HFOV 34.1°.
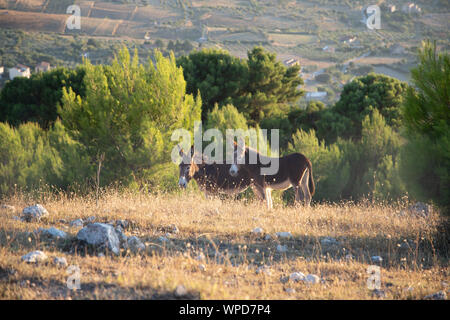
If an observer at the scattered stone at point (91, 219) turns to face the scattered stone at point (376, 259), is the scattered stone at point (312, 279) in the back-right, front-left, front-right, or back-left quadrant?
front-right

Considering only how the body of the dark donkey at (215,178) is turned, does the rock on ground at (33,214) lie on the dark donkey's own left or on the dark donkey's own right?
on the dark donkey's own left

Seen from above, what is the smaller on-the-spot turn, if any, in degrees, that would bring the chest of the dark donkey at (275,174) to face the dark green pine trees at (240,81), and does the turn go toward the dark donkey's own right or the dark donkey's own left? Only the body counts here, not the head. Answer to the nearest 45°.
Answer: approximately 90° to the dark donkey's own right

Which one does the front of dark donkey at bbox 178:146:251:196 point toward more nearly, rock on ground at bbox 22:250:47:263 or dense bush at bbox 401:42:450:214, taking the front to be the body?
the rock on ground

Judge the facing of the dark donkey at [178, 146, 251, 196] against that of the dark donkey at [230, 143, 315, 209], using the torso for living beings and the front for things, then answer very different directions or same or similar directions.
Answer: same or similar directions

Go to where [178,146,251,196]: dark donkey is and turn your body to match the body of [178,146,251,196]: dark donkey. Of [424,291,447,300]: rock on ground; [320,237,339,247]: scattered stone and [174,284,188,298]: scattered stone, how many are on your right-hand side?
0

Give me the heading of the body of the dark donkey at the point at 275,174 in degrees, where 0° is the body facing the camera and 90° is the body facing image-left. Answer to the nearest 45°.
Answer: approximately 90°

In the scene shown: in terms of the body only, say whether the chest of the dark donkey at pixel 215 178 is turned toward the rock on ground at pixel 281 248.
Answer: no

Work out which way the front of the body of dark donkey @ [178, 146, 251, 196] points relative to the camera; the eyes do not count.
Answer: to the viewer's left

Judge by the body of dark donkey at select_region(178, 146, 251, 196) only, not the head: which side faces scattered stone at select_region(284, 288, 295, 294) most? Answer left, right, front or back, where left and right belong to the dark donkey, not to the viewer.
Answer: left

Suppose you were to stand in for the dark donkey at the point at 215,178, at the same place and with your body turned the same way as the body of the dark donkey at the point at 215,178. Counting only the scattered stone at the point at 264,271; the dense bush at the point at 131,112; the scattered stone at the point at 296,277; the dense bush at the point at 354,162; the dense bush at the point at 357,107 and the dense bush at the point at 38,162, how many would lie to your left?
2

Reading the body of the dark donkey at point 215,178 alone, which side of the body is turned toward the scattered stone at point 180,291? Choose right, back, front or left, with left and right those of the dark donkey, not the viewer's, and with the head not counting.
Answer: left

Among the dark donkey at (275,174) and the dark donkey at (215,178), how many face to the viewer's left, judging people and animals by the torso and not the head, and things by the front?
2

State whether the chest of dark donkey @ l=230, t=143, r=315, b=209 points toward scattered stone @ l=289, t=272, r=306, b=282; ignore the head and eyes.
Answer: no

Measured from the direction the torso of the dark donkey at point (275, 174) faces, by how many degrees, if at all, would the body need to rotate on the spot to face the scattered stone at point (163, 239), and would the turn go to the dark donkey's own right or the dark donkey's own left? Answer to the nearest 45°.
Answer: approximately 90° to the dark donkey's own left

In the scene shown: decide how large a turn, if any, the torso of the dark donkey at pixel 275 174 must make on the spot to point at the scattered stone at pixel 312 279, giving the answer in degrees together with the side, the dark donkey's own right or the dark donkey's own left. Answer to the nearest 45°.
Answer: approximately 90° to the dark donkey's own left
